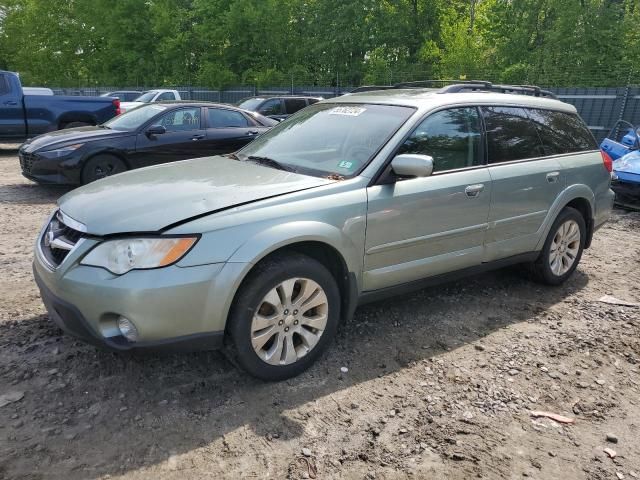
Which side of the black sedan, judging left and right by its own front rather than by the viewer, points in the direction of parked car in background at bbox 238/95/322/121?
back

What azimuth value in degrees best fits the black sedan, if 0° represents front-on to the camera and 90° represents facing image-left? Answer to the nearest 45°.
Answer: approximately 45°

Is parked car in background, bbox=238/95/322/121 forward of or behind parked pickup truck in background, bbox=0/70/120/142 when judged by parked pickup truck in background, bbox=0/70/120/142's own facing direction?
behind

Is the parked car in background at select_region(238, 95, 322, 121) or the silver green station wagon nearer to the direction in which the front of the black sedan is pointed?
the silver green station wagon

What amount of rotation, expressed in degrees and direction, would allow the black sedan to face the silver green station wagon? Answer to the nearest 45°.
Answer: approximately 45° to its left

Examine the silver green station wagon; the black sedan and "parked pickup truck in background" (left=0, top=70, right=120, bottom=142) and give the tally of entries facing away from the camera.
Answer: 0

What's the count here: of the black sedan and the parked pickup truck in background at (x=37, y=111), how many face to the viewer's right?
0

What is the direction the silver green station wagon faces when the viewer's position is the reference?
facing the viewer and to the left of the viewer

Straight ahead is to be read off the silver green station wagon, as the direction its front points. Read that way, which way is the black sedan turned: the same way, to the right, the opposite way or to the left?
the same way

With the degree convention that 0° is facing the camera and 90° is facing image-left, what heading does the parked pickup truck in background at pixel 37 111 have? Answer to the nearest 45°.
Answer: approximately 90°

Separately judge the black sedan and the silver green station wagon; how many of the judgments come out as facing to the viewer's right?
0
